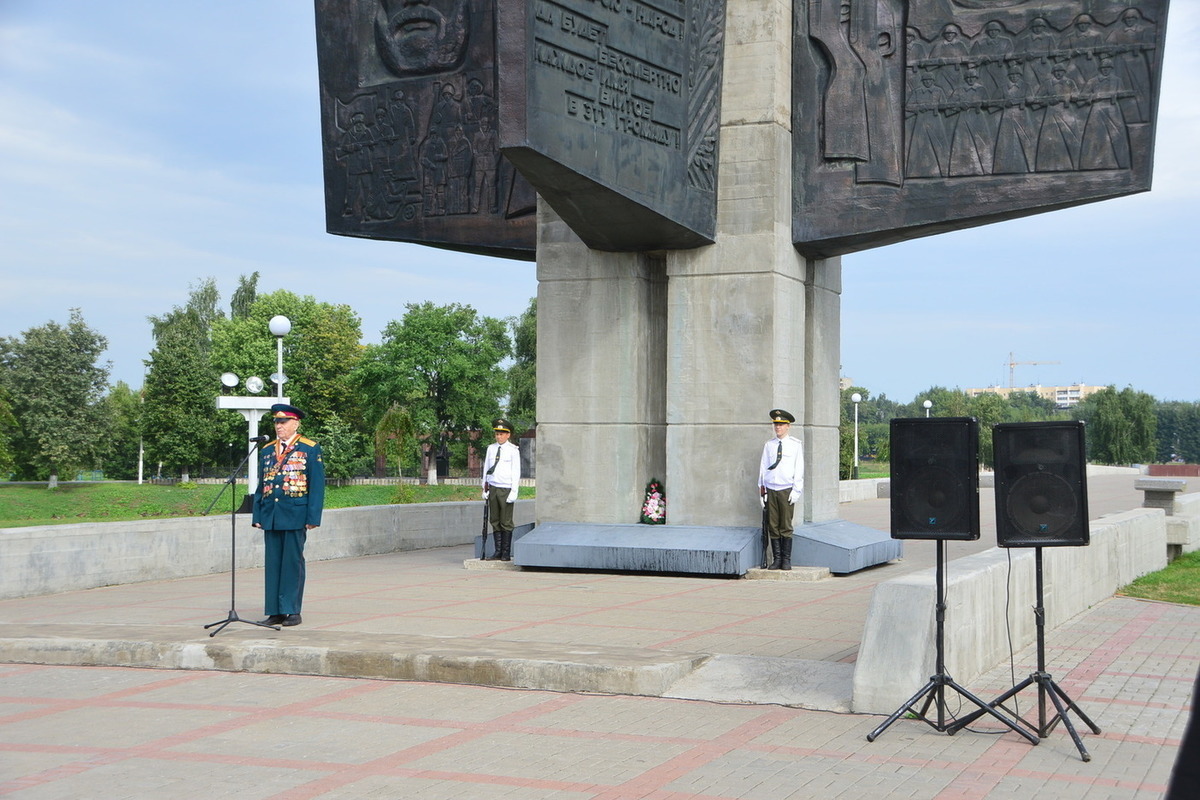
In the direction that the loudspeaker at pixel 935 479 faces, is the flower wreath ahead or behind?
behind

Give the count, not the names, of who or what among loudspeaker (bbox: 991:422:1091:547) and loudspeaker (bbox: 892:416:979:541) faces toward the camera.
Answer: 2

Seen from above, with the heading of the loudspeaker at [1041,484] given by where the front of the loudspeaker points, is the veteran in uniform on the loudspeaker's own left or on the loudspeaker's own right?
on the loudspeaker's own right

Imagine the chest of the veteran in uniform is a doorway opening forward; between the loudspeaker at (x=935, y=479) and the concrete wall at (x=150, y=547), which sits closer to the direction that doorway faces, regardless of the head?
the loudspeaker

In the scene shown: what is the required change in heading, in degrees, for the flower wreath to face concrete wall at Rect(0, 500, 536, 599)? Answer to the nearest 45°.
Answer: approximately 90° to its right

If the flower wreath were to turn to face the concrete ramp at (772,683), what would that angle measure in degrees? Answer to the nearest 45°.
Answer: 0° — it already faces it

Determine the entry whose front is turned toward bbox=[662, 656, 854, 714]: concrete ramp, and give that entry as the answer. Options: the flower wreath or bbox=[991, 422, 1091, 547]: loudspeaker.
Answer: the flower wreath

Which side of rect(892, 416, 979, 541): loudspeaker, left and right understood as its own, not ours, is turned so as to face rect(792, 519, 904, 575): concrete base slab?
back
